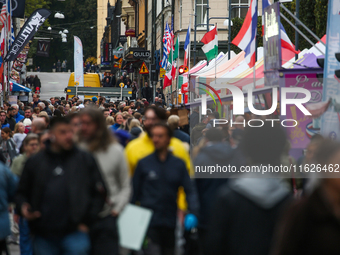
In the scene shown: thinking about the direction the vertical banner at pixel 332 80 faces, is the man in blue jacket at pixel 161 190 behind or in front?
in front

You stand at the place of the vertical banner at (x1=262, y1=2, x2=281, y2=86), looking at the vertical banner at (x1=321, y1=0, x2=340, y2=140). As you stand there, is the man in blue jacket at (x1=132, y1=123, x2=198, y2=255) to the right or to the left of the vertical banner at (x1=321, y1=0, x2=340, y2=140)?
right

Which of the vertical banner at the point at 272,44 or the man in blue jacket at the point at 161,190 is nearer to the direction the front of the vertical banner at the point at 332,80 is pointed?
the man in blue jacket

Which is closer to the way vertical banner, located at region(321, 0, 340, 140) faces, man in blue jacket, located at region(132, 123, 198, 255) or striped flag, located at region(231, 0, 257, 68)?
the man in blue jacket
